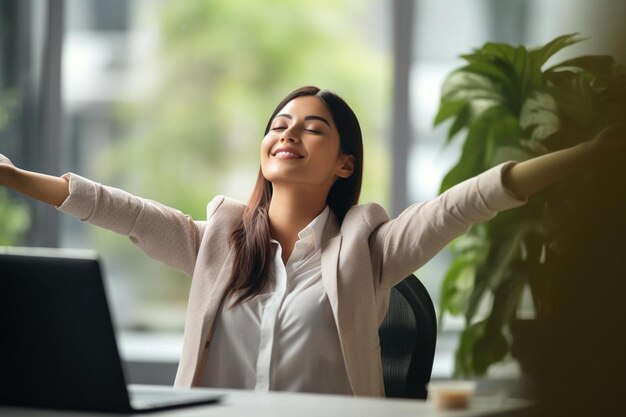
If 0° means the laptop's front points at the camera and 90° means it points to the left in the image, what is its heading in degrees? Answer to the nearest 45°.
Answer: approximately 225°

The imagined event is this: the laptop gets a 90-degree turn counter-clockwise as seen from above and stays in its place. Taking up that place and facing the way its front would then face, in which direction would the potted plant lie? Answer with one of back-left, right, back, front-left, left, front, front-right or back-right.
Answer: right

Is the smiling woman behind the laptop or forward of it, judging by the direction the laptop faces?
forward
